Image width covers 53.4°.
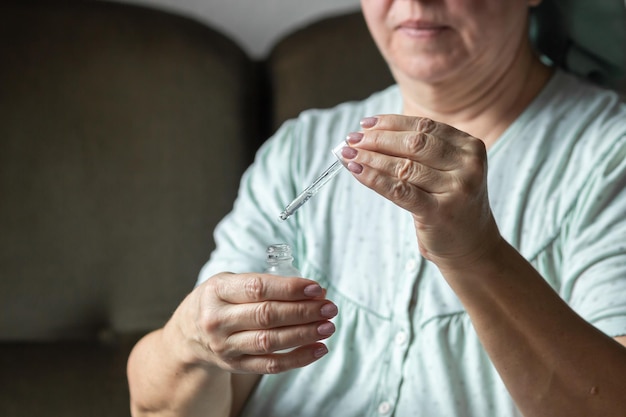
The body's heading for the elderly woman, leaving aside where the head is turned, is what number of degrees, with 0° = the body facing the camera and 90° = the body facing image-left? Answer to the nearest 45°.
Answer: approximately 45°

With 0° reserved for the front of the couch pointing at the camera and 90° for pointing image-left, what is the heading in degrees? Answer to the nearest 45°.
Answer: approximately 0°
